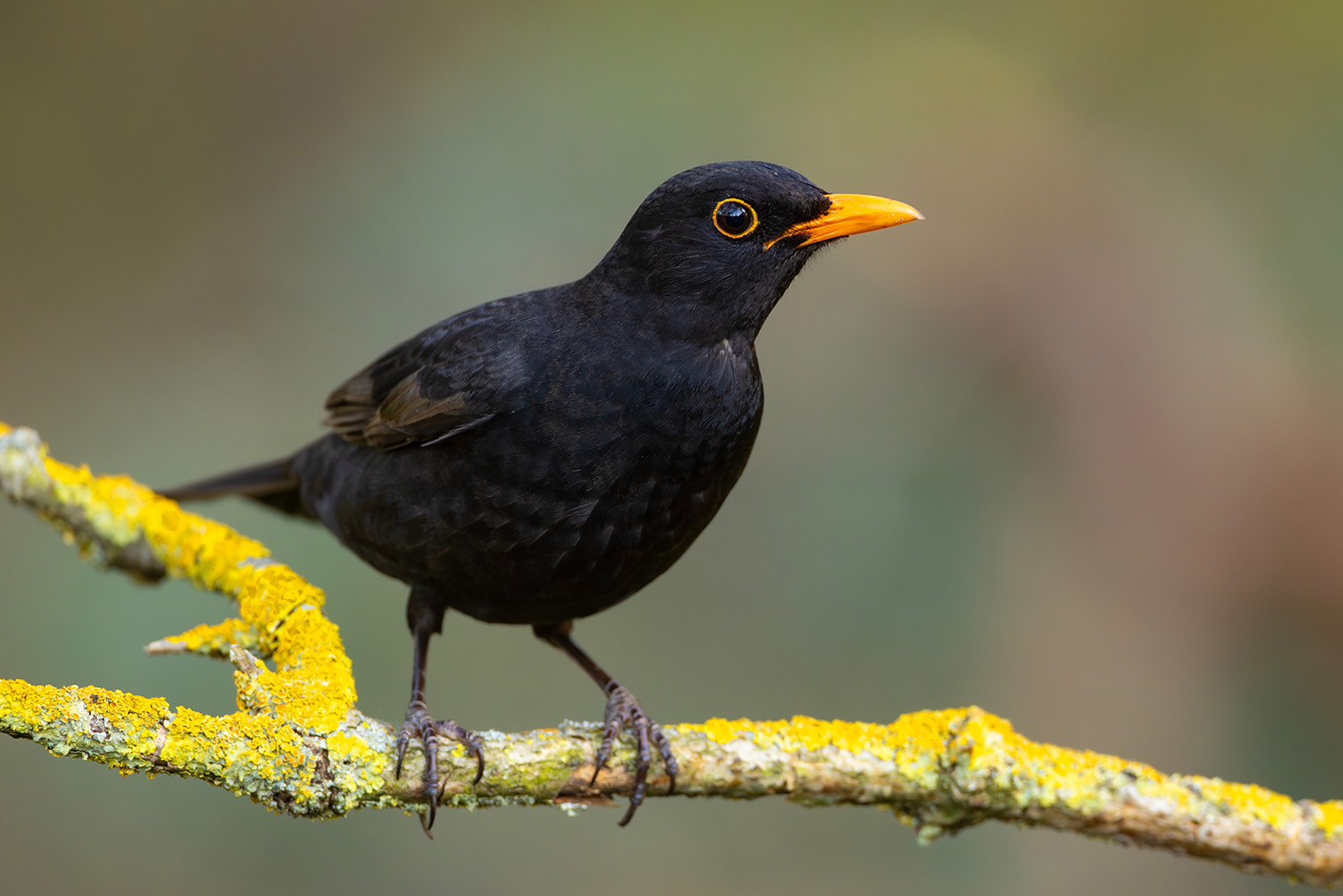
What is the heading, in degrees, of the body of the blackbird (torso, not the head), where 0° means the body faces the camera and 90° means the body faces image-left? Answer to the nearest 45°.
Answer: approximately 315°
